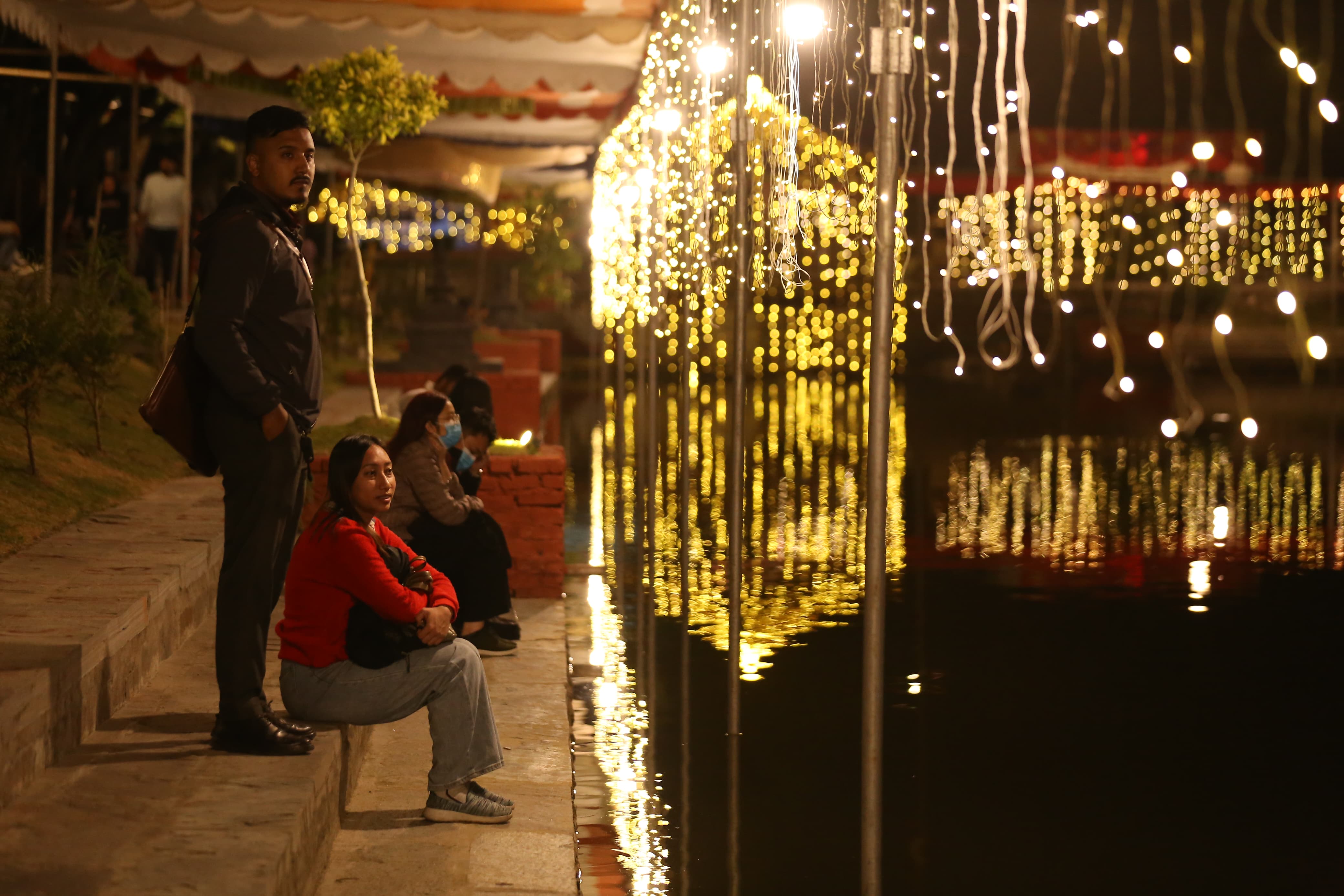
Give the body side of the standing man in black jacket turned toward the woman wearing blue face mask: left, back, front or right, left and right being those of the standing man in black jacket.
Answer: left

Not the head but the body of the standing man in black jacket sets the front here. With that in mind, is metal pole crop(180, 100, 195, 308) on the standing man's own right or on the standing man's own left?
on the standing man's own left

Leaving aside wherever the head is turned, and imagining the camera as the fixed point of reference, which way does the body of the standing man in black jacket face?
to the viewer's right

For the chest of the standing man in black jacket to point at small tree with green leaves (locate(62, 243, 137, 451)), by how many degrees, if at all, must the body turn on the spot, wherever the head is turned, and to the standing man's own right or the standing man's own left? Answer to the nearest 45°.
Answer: approximately 90° to the standing man's own left

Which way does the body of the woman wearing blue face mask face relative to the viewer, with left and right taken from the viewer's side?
facing to the right of the viewer

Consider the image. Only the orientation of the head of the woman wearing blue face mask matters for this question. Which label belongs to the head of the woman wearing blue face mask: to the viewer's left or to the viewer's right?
to the viewer's right

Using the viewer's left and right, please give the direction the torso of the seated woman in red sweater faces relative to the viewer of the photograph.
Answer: facing to the right of the viewer

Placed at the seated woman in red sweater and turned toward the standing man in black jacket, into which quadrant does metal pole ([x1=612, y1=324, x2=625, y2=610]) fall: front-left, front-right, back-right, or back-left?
back-right
